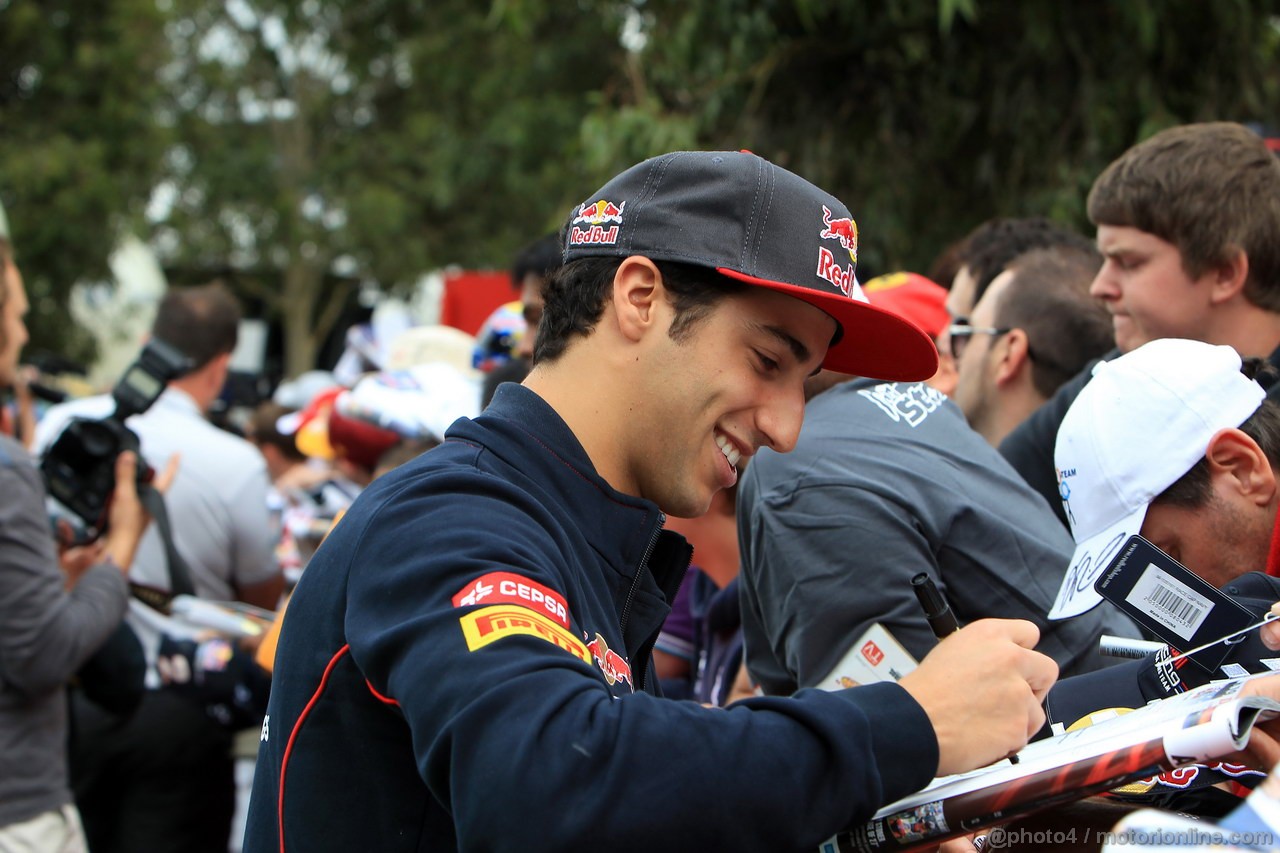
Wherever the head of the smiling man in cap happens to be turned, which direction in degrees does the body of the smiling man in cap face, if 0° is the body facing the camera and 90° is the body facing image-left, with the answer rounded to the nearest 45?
approximately 270°

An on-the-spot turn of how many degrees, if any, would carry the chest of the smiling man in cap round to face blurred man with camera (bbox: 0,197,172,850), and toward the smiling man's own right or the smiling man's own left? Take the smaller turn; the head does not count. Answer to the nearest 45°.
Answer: approximately 135° to the smiling man's own left

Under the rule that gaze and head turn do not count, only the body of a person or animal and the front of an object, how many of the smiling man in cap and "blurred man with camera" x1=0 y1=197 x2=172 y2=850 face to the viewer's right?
2

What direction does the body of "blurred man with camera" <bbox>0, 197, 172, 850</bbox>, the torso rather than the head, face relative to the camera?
to the viewer's right
